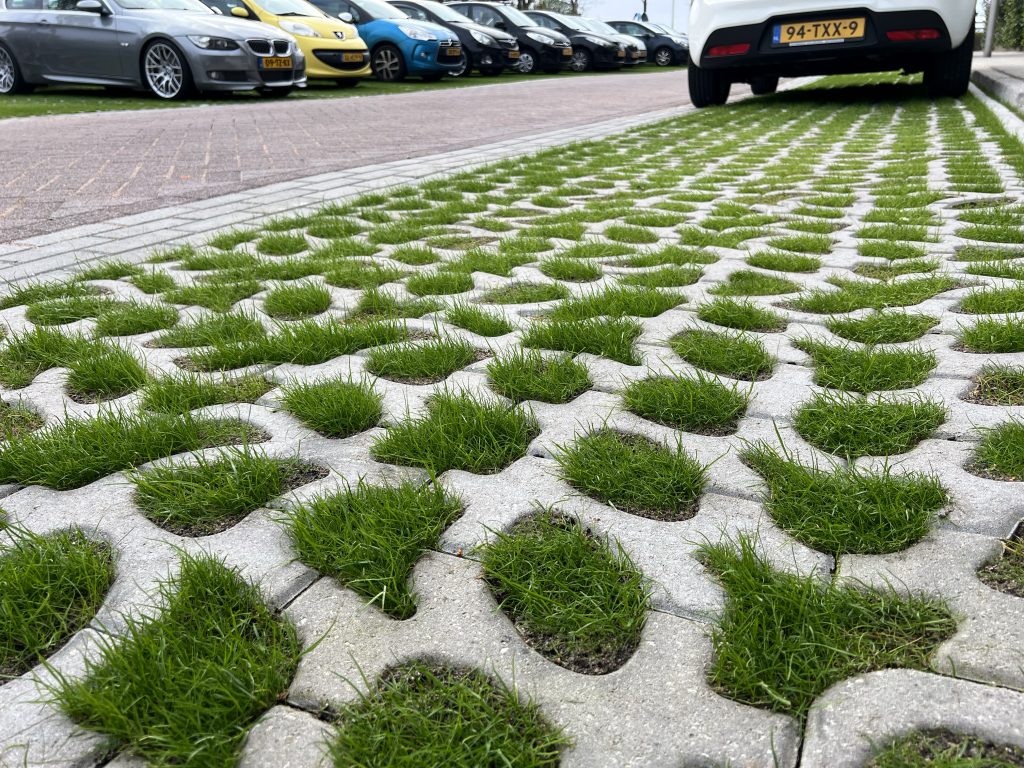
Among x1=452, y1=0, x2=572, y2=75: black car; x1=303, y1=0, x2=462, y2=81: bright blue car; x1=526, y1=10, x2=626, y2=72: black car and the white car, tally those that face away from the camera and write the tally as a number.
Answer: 1

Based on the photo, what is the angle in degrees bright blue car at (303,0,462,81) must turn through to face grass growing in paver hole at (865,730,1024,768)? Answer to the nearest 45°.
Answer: approximately 45° to its right

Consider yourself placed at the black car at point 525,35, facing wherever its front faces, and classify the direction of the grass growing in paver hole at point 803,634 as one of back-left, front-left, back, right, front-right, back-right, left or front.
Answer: front-right

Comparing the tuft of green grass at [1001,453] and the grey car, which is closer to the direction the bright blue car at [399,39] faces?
the tuft of green grass

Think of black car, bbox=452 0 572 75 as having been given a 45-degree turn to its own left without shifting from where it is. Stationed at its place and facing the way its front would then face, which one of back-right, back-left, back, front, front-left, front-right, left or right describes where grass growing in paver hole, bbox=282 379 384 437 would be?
right

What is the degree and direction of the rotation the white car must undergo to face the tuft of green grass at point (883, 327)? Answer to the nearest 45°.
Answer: approximately 180°

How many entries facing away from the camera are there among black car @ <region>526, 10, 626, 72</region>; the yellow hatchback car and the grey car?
0

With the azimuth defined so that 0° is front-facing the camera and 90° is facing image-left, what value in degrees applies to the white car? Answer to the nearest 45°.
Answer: approximately 180°

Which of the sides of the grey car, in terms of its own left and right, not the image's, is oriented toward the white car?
front

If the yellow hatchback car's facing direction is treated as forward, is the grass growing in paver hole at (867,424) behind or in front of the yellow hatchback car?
in front

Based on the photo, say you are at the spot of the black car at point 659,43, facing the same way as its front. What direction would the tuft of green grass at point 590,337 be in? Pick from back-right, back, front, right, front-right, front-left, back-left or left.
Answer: front-right

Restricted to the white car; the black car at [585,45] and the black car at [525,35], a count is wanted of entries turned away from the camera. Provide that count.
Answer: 1

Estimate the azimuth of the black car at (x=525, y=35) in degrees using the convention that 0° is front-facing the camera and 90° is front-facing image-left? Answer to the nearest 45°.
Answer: approximately 315°

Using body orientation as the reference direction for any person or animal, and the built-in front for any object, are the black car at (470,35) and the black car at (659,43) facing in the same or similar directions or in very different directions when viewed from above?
same or similar directions

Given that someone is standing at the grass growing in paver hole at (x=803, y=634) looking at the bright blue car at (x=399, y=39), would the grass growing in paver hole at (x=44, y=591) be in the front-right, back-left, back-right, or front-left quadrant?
front-left

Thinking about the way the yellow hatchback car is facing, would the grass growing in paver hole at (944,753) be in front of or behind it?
in front

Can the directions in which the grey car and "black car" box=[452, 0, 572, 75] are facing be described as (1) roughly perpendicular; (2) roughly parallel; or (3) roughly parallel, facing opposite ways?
roughly parallel

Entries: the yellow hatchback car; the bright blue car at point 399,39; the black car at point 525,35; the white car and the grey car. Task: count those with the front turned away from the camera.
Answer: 1

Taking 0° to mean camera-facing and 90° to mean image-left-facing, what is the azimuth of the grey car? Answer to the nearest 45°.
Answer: approximately 315°

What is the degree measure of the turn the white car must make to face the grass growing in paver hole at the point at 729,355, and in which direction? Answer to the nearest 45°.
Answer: approximately 180°

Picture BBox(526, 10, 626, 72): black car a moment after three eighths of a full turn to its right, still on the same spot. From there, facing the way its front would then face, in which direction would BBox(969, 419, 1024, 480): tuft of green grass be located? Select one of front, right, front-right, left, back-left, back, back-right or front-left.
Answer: left

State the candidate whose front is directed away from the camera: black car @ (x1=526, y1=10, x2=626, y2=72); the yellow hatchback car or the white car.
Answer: the white car
